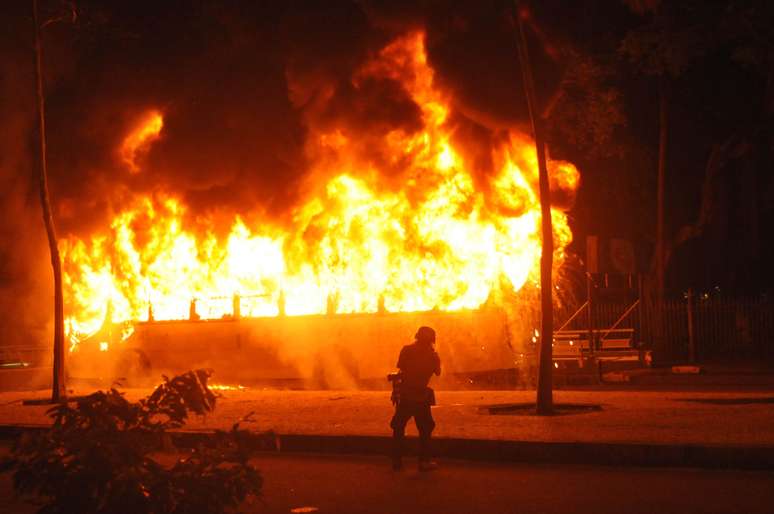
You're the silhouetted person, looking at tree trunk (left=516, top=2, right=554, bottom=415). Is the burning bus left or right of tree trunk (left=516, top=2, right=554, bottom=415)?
left

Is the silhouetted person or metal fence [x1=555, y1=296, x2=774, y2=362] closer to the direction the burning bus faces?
the silhouetted person

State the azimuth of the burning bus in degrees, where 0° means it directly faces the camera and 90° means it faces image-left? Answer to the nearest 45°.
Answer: approximately 90°

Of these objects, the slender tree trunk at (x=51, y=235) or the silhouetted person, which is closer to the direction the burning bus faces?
the slender tree trunk

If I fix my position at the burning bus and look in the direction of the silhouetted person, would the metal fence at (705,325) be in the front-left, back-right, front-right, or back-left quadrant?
back-left

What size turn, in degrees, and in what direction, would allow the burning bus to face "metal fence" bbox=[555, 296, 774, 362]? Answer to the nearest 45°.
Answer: approximately 135° to its right

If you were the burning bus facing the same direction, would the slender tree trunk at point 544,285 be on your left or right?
on your left

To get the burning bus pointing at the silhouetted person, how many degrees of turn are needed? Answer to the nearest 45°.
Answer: approximately 90° to its left
